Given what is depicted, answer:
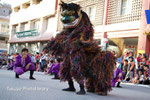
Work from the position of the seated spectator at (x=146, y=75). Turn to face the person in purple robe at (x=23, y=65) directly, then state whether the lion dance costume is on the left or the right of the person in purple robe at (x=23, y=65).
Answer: left

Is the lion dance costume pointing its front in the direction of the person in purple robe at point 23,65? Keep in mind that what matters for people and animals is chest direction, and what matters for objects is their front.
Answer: no

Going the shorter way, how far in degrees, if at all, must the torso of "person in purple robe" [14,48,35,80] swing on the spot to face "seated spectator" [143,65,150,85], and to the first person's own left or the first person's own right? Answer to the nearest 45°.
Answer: approximately 90° to the first person's own left

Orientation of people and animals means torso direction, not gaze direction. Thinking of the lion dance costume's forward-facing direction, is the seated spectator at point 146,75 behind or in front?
behind

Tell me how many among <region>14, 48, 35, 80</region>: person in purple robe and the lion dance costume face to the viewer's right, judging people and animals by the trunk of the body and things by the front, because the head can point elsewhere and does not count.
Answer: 0

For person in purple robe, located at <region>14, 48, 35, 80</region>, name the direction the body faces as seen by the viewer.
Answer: toward the camera

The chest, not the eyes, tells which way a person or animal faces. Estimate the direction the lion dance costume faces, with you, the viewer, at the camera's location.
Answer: facing the viewer and to the left of the viewer
